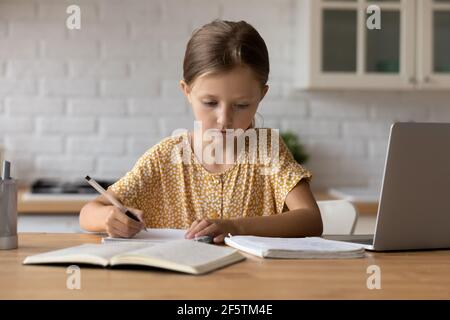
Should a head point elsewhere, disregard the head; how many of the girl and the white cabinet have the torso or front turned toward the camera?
2

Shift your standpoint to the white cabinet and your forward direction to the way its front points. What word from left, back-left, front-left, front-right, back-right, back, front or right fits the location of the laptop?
front

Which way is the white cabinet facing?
toward the camera

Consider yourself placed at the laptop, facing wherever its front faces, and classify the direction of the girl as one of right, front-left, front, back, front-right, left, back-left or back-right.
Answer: front

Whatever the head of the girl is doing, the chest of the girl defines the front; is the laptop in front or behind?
in front

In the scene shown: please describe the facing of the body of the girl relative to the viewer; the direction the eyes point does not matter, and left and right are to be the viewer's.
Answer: facing the viewer

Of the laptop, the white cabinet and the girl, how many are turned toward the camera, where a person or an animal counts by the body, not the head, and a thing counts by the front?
2

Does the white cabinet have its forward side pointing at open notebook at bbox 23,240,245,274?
yes

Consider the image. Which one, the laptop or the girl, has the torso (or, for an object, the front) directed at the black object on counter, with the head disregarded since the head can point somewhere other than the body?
the laptop

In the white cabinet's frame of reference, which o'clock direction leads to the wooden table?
The wooden table is roughly at 12 o'clock from the white cabinet.

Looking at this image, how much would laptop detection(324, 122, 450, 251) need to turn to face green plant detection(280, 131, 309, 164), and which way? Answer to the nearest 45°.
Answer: approximately 45° to its right
